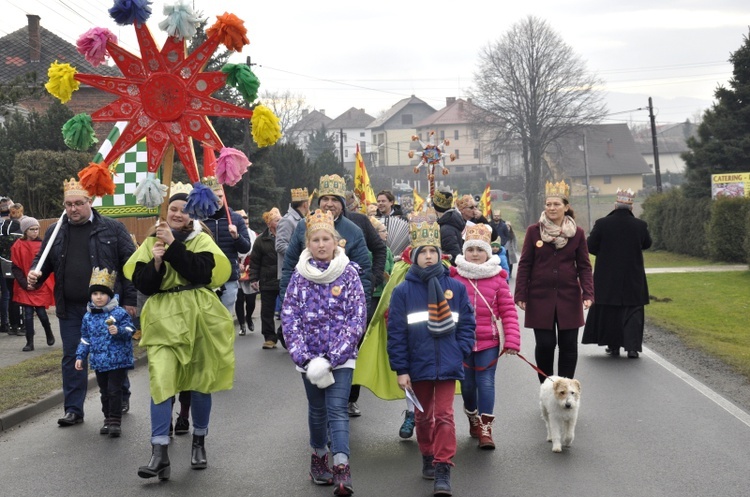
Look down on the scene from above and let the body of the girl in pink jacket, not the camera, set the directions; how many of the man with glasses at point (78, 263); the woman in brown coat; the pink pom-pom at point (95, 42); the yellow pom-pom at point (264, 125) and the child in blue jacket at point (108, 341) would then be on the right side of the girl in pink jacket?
4

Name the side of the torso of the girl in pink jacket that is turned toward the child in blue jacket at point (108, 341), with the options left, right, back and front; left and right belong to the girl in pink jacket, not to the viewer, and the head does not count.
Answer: right

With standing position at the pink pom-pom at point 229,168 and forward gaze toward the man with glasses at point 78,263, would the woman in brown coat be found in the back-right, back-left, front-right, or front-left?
back-right

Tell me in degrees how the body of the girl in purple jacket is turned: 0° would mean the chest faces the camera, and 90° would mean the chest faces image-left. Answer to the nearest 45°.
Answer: approximately 0°

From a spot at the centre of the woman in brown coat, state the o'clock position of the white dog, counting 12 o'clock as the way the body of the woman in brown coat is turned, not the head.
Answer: The white dog is roughly at 12 o'clock from the woman in brown coat.

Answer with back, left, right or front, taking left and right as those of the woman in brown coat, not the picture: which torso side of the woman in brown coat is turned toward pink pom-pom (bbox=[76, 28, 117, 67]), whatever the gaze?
right
